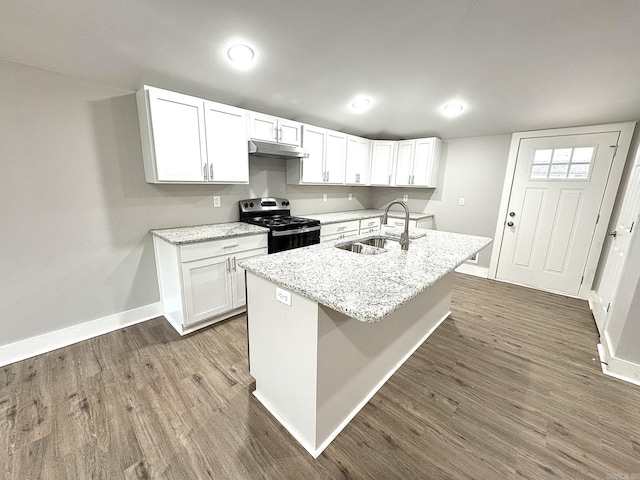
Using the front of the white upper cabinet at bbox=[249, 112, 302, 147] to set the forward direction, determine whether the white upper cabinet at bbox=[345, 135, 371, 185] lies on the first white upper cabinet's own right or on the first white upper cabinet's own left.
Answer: on the first white upper cabinet's own left

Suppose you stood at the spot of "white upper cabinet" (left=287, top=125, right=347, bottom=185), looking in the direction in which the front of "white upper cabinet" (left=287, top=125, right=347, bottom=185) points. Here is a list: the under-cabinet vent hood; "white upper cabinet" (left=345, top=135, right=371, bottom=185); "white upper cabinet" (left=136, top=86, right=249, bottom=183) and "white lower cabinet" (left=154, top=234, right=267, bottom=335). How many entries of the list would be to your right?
3

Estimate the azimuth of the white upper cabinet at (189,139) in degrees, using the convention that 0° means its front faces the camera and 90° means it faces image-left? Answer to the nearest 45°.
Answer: approximately 315°

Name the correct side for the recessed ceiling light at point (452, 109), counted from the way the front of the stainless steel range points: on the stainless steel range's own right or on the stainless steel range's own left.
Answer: on the stainless steel range's own left

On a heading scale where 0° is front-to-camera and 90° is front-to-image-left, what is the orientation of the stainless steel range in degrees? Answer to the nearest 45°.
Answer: approximately 315°

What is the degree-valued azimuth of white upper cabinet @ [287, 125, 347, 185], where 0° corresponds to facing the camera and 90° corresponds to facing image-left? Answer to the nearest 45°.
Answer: approximately 315°

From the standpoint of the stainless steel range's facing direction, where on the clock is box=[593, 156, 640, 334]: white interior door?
The white interior door is roughly at 11 o'clock from the stainless steel range.

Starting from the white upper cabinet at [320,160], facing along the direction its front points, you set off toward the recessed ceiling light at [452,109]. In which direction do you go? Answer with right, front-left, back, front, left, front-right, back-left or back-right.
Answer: front-left

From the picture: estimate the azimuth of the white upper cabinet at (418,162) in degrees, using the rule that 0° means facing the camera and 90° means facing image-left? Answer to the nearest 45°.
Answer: approximately 45°

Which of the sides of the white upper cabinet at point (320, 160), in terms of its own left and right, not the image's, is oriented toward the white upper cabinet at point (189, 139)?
right
